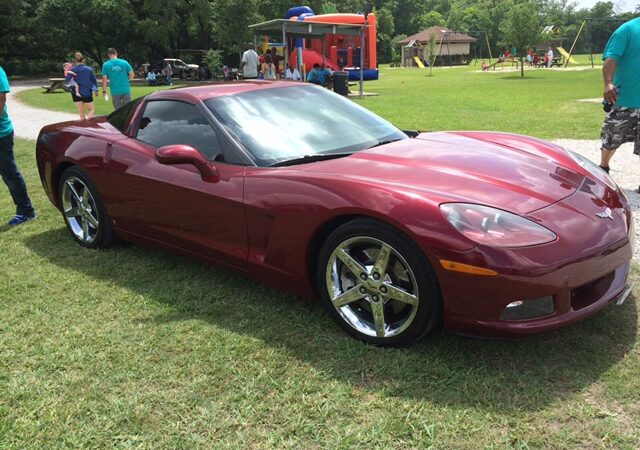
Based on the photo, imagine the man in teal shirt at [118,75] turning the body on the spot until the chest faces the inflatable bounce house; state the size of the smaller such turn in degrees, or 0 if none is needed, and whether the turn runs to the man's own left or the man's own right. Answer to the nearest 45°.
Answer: approximately 45° to the man's own right

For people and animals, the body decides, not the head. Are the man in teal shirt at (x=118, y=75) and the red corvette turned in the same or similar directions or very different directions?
very different directions

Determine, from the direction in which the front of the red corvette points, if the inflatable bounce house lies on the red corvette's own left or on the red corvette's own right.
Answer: on the red corvette's own left

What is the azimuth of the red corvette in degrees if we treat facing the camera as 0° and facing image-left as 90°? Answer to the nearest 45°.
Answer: approximately 315°

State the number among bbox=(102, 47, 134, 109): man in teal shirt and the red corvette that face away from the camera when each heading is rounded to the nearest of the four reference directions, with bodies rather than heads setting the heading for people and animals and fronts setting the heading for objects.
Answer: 1

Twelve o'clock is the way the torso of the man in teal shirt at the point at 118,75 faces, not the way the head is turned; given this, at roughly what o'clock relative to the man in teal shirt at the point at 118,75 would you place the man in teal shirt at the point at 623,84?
the man in teal shirt at the point at 623,84 is roughly at 5 o'clock from the man in teal shirt at the point at 118,75.

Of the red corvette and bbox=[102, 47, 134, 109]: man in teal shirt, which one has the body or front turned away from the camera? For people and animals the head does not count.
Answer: the man in teal shirt

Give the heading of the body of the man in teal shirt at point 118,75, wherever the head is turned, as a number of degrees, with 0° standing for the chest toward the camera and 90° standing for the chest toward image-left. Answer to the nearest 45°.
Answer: approximately 180°

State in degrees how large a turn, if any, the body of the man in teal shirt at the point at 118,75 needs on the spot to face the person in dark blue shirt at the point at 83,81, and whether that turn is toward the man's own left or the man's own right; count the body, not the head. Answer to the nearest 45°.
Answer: approximately 45° to the man's own left

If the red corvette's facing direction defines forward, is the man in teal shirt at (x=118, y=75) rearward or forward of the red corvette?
rearward
